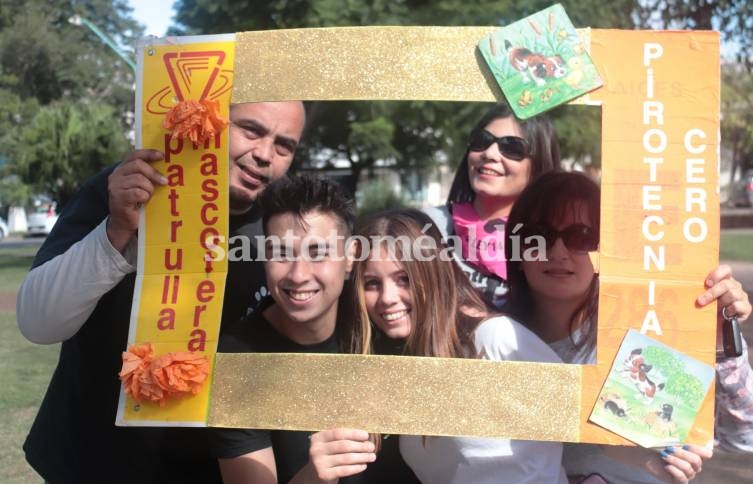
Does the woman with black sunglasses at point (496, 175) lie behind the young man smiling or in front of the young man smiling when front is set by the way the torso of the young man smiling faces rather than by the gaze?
behind

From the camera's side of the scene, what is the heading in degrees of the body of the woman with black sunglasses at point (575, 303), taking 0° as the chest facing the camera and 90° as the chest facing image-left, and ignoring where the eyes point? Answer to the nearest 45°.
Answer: approximately 0°

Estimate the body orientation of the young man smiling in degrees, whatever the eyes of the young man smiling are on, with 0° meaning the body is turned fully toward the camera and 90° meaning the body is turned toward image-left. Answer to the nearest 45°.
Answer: approximately 0°

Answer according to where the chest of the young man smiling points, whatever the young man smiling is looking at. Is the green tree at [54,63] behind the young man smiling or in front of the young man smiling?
behind

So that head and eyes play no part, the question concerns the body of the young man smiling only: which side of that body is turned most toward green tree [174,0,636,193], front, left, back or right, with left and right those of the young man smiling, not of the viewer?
back
